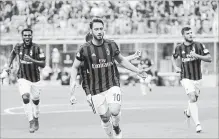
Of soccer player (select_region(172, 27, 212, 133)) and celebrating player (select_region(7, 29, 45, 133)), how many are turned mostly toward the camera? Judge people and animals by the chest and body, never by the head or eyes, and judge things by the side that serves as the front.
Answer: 2

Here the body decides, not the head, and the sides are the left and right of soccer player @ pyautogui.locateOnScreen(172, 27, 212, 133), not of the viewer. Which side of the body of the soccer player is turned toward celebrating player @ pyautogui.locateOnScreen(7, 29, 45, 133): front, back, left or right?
right

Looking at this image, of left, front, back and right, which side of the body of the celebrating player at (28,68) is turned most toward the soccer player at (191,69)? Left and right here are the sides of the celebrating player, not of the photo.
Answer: left

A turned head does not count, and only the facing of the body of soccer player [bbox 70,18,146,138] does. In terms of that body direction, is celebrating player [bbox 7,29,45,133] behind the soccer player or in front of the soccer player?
behind

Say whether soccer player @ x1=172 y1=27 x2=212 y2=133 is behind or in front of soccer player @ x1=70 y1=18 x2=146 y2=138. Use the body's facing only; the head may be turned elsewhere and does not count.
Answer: behind
